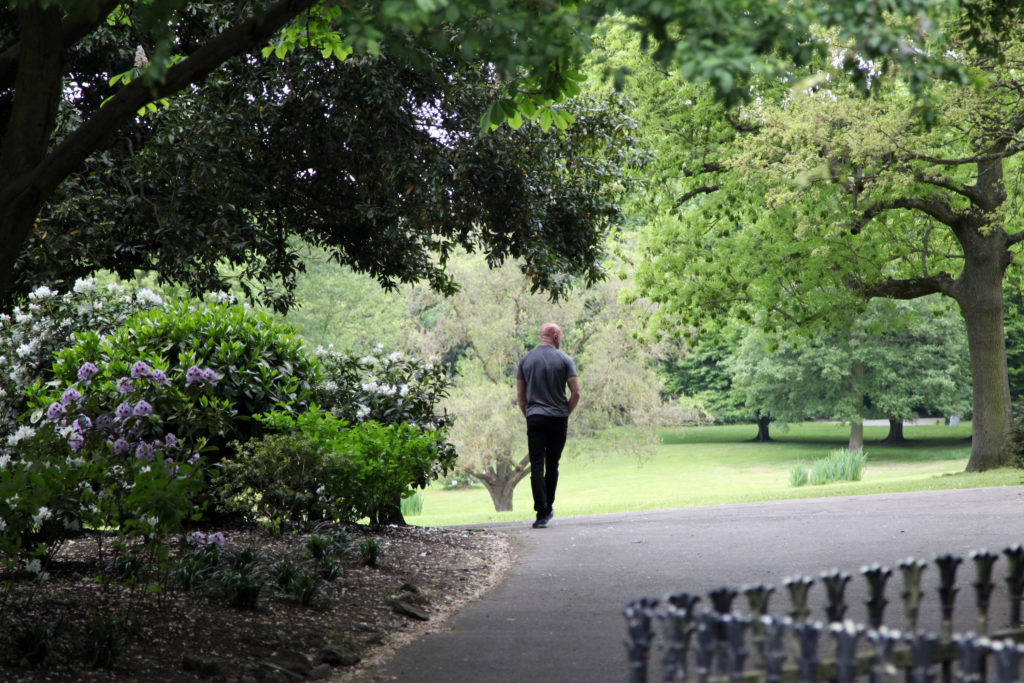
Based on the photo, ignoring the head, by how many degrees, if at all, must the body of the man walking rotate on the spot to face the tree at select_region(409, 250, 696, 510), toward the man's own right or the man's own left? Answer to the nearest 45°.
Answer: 0° — they already face it

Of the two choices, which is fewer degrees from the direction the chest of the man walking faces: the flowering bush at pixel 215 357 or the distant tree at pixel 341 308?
the distant tree

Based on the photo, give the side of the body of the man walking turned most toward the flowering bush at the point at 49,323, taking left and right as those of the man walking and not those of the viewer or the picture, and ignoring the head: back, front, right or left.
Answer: left

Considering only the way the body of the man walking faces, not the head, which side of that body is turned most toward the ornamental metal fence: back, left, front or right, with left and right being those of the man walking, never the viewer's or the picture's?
back

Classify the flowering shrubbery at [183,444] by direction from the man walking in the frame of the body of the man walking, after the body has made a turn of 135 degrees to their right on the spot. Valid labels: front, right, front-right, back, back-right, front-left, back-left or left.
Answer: right

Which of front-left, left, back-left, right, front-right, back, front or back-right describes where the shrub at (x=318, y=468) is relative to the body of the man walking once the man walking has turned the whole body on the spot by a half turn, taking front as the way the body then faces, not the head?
front-right

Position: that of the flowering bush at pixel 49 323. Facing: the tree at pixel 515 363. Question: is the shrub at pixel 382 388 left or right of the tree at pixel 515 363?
right

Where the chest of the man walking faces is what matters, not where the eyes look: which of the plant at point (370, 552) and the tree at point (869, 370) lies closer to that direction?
the tree

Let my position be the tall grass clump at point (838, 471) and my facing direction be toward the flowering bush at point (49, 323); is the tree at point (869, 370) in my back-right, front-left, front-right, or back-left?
back-right

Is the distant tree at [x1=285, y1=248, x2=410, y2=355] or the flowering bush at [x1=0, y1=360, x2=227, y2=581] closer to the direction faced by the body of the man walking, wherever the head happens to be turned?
the distant tree

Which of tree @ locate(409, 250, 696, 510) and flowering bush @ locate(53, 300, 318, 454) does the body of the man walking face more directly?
the tree

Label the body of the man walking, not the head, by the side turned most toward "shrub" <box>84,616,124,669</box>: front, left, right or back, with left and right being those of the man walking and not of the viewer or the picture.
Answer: back

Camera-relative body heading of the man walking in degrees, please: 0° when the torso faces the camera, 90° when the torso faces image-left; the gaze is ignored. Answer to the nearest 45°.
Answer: approximately 180°
